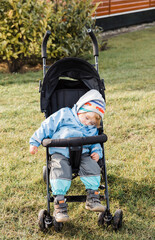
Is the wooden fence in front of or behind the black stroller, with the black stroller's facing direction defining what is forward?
behind

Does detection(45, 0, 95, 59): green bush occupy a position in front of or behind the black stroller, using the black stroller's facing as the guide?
behind

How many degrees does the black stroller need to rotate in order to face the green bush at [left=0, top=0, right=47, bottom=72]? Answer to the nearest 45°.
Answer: approximately 180°

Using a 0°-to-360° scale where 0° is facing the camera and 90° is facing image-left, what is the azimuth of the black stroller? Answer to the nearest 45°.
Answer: approximately 0°
